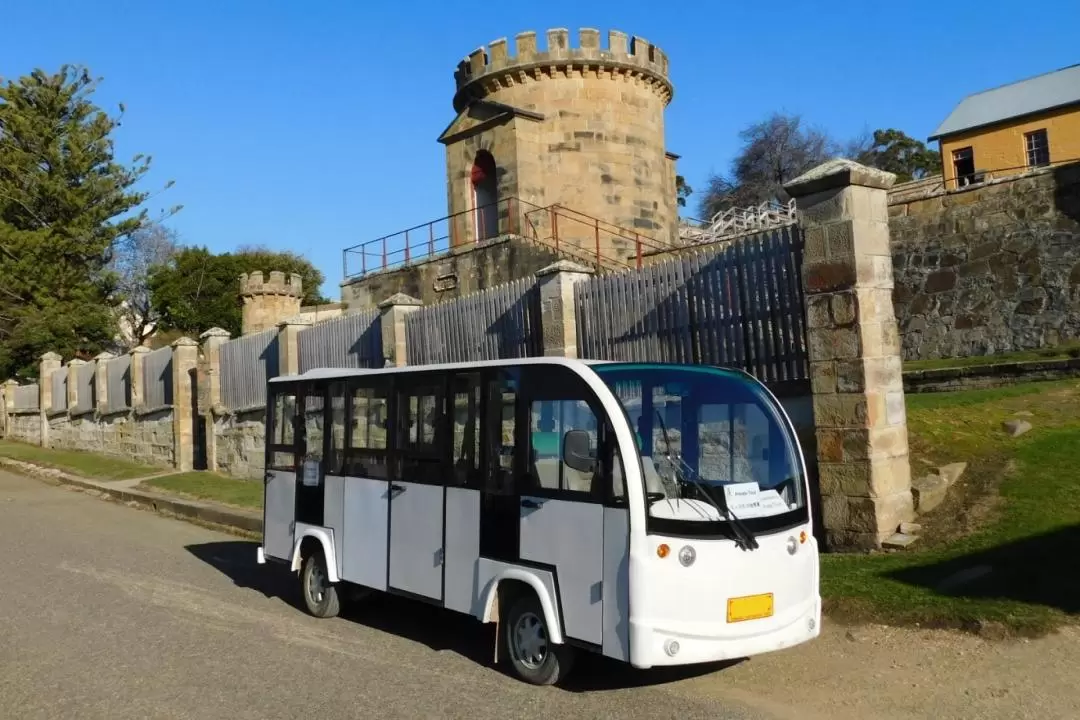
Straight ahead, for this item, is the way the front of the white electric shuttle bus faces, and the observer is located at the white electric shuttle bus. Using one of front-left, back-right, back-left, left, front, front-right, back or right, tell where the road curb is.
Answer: back

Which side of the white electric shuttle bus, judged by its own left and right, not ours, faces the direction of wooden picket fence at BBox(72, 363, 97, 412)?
back

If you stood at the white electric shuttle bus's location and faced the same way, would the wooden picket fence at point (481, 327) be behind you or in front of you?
behind

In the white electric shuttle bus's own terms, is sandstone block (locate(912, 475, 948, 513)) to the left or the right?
on its left

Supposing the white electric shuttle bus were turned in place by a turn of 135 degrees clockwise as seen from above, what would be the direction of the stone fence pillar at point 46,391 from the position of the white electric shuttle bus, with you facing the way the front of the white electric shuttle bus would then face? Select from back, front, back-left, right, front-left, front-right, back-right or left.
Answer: front-right

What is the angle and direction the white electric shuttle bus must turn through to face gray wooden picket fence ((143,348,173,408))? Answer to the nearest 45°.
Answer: approximately 180°

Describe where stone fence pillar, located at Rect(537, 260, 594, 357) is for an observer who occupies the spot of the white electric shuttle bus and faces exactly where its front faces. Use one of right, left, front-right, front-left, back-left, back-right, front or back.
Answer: back-left

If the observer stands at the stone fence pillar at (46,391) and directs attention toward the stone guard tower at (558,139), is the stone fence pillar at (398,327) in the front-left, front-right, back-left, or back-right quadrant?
front-right

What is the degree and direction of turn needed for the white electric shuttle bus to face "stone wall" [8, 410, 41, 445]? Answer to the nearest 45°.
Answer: approximately 180°

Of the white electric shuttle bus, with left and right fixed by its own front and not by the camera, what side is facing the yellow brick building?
left

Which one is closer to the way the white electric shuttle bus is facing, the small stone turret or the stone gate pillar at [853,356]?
the stone gate pillar

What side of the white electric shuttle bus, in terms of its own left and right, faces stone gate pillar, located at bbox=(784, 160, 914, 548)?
left

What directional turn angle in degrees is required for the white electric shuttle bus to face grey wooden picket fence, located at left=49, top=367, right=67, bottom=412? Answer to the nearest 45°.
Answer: approximately 180°

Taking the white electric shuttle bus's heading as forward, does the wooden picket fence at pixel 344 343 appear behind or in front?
behind

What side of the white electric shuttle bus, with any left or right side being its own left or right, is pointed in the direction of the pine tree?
back

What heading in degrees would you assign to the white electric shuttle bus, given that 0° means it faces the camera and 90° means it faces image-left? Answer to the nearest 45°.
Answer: approximately 315°

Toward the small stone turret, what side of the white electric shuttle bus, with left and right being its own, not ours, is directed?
back
